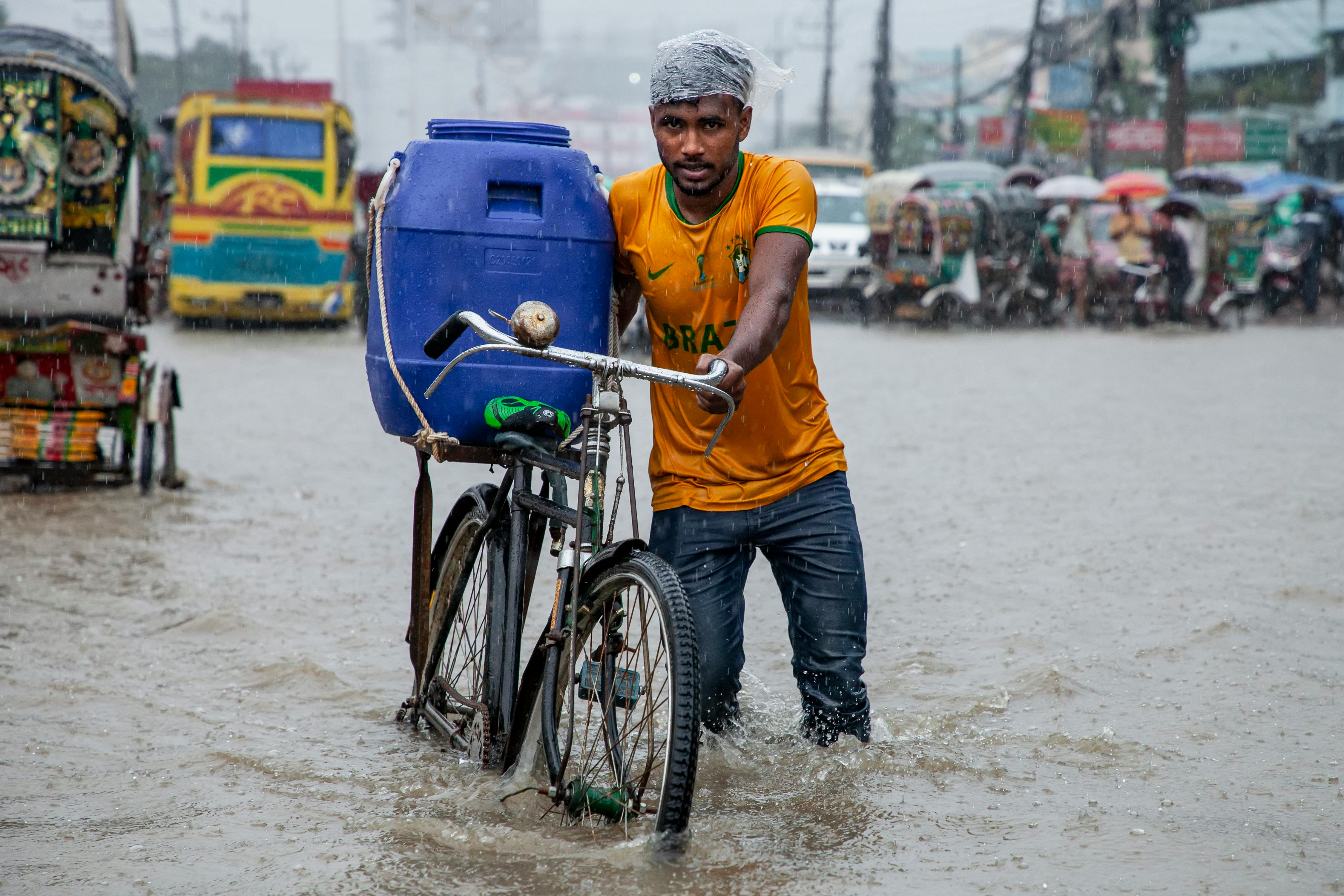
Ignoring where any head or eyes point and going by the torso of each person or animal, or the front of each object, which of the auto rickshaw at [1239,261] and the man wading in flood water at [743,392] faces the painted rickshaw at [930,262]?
the auto rickshaw

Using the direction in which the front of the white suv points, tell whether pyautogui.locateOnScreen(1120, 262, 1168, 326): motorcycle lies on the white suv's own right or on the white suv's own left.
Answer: on the white suv's own left

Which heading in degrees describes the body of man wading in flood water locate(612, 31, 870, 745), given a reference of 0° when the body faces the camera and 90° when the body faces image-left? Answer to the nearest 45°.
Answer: approximately 0°

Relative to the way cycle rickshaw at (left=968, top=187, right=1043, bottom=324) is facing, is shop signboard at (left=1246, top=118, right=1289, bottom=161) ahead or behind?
behind

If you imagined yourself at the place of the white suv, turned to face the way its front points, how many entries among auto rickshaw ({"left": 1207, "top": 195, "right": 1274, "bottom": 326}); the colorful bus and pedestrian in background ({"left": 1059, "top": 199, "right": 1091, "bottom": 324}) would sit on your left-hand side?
2

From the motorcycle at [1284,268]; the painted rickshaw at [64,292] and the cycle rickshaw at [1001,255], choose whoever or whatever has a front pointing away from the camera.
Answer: the painted rickshaw

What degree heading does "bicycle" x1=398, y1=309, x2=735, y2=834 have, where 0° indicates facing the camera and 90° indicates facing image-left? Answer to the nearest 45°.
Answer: approximately 315°

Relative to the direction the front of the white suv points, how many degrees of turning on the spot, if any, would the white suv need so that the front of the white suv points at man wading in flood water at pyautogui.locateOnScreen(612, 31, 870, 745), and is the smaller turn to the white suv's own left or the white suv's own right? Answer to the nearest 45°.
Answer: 0° — it already faces them

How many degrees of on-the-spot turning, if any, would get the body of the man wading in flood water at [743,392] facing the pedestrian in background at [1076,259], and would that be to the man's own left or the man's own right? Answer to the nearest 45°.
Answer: approximately 180°
